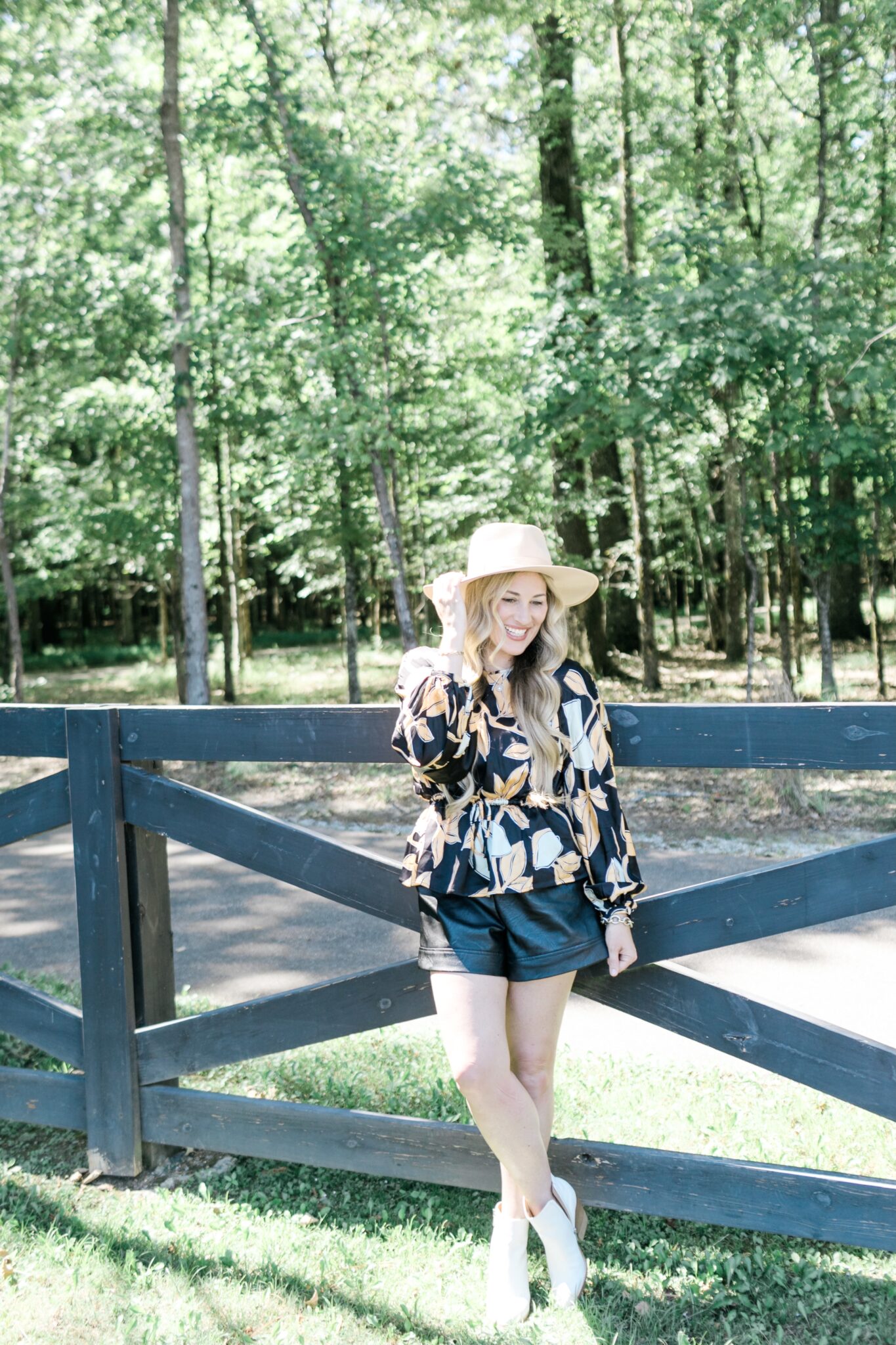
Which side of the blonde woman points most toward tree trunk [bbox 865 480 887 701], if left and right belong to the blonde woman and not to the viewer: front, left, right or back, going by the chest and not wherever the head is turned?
back

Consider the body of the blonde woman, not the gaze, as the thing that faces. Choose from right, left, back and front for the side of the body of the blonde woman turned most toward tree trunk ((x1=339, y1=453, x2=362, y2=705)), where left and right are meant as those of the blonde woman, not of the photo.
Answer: back

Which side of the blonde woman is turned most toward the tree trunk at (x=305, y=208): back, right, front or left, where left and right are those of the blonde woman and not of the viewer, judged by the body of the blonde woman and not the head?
back

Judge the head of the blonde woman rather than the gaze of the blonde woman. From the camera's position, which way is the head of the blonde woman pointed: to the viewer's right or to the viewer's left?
to the viewer's right

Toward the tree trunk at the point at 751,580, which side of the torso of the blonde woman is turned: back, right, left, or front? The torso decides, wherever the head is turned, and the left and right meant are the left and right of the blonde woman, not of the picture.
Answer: back

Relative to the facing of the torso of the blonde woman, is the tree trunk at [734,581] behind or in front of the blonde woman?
behind

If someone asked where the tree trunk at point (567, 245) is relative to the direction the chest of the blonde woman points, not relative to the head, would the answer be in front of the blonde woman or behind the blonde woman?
behind

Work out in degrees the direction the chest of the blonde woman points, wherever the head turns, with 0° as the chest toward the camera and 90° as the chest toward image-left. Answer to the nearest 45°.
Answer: approximately 0°

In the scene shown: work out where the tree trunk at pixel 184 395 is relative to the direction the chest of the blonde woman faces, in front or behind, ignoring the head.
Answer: behind
